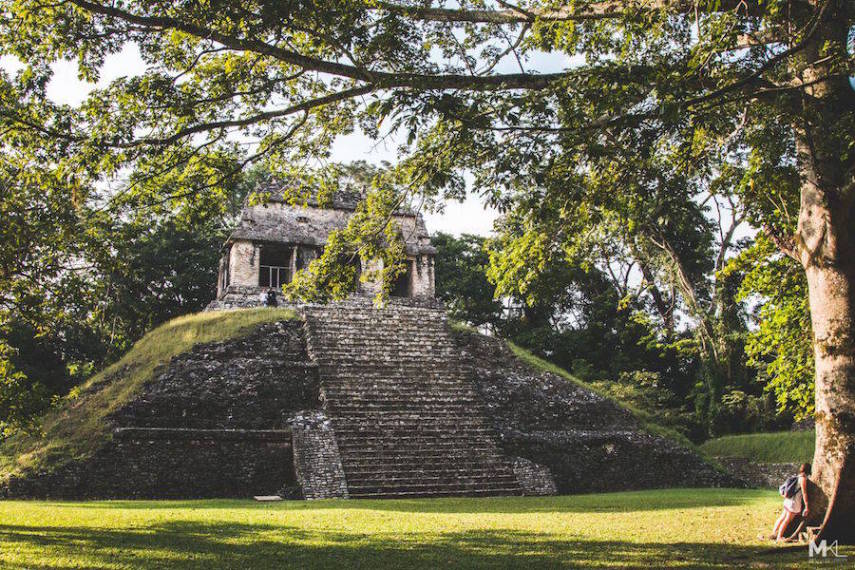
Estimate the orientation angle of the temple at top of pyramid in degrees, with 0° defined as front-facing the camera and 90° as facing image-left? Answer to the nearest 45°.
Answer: approximately 0°
